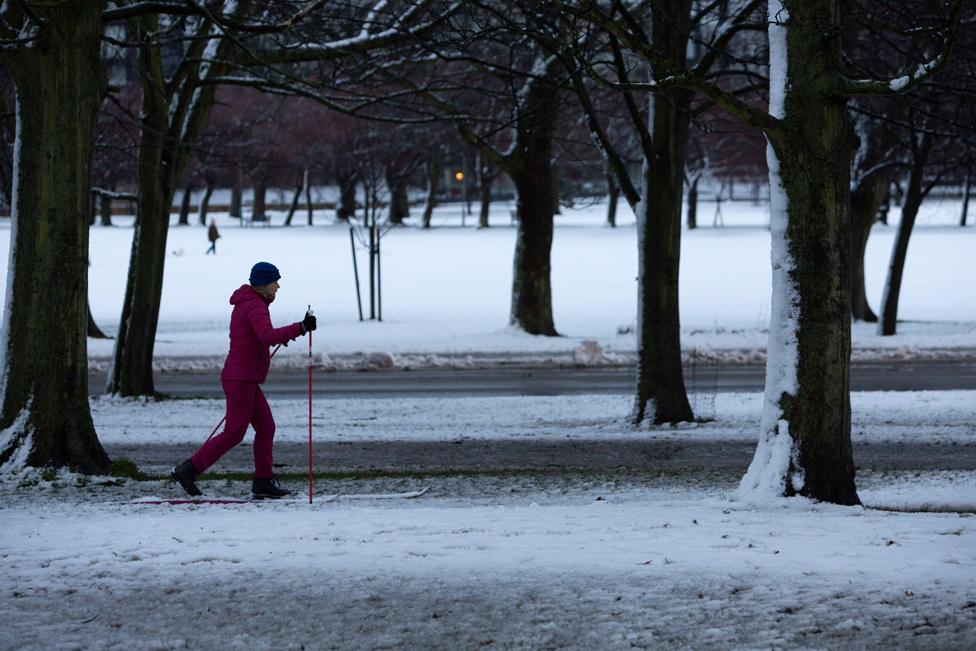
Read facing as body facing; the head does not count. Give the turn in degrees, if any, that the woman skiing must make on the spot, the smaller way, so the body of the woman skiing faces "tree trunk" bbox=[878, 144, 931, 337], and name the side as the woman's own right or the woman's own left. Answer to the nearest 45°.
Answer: approximately 45° to the woman's own left

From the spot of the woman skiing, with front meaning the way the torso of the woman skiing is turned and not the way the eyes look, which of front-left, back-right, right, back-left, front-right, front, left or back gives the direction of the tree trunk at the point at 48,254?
back-left

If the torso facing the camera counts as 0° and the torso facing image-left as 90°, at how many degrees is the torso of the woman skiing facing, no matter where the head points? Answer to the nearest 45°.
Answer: approximately 270°

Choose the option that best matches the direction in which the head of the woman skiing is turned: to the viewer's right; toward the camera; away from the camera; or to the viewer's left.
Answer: to the viewer's right

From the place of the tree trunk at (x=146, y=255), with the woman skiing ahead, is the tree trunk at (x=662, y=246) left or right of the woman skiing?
left

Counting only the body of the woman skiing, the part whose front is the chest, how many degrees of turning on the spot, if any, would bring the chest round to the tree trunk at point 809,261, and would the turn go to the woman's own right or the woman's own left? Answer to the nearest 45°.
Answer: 0° — they already face it

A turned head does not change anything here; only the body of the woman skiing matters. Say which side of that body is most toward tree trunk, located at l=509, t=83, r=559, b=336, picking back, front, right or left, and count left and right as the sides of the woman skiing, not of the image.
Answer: left

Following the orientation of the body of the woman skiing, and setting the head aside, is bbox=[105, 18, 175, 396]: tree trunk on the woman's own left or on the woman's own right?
on the woman's own left
